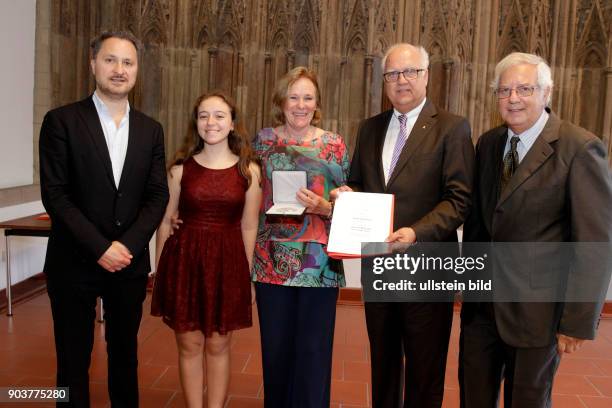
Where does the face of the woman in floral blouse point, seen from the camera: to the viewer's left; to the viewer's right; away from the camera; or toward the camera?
toward the camera

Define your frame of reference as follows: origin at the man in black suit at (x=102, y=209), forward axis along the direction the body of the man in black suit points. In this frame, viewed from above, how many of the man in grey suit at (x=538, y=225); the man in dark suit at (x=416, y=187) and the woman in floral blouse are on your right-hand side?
0

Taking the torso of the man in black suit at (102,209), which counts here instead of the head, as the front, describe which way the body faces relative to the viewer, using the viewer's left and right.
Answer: facing the viewer

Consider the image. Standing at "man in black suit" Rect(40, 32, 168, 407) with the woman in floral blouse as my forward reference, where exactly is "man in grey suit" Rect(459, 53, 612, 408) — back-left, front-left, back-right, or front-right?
front-right

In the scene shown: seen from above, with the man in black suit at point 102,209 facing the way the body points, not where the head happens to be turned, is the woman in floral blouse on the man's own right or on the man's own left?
on the man's own left

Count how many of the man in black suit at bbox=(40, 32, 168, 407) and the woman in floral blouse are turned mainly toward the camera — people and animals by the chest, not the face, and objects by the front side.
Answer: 2

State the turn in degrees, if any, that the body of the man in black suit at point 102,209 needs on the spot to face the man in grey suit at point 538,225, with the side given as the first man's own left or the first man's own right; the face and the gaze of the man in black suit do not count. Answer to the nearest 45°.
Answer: approximately 45° to the first man's own left

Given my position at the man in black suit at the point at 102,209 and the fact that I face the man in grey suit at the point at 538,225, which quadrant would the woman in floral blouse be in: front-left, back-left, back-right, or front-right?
front-left

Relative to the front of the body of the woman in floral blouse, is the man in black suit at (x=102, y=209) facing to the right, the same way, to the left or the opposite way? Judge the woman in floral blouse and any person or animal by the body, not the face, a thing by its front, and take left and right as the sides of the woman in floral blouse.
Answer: the same way

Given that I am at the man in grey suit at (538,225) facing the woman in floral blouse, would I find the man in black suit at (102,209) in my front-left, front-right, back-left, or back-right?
front-left

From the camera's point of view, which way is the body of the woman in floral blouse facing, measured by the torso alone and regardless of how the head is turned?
toward the camera

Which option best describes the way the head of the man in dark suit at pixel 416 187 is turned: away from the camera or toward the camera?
toward the camera
